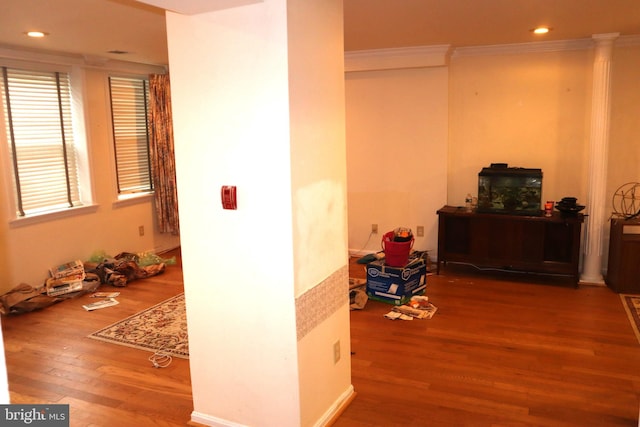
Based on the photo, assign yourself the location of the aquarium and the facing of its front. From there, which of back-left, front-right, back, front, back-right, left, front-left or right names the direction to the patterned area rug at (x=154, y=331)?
front-right

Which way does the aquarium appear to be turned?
toward the camera

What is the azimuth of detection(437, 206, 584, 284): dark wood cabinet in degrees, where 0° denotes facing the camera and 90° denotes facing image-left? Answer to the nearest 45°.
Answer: approximately 0°

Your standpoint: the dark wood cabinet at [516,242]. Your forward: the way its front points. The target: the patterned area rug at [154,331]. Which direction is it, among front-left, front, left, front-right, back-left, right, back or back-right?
front-right

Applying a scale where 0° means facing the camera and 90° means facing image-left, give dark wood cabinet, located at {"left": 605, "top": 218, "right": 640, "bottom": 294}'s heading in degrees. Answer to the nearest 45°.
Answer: approximately 0°

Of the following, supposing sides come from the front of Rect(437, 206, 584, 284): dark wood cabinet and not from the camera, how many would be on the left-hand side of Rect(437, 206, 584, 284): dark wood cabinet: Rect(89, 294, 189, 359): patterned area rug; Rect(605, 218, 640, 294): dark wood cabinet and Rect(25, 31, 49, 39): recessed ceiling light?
1

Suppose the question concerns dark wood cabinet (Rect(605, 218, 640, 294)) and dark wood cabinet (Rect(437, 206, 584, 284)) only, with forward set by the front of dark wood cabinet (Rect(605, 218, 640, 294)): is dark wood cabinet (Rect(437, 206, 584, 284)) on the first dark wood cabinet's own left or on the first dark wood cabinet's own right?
on the first dark wood cabinet's own right

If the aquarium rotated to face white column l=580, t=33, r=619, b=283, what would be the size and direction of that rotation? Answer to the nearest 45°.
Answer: approximately 90° to its left

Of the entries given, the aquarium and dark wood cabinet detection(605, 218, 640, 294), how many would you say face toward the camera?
2

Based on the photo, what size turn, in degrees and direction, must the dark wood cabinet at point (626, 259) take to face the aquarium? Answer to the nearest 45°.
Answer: approximately 90° to its right
